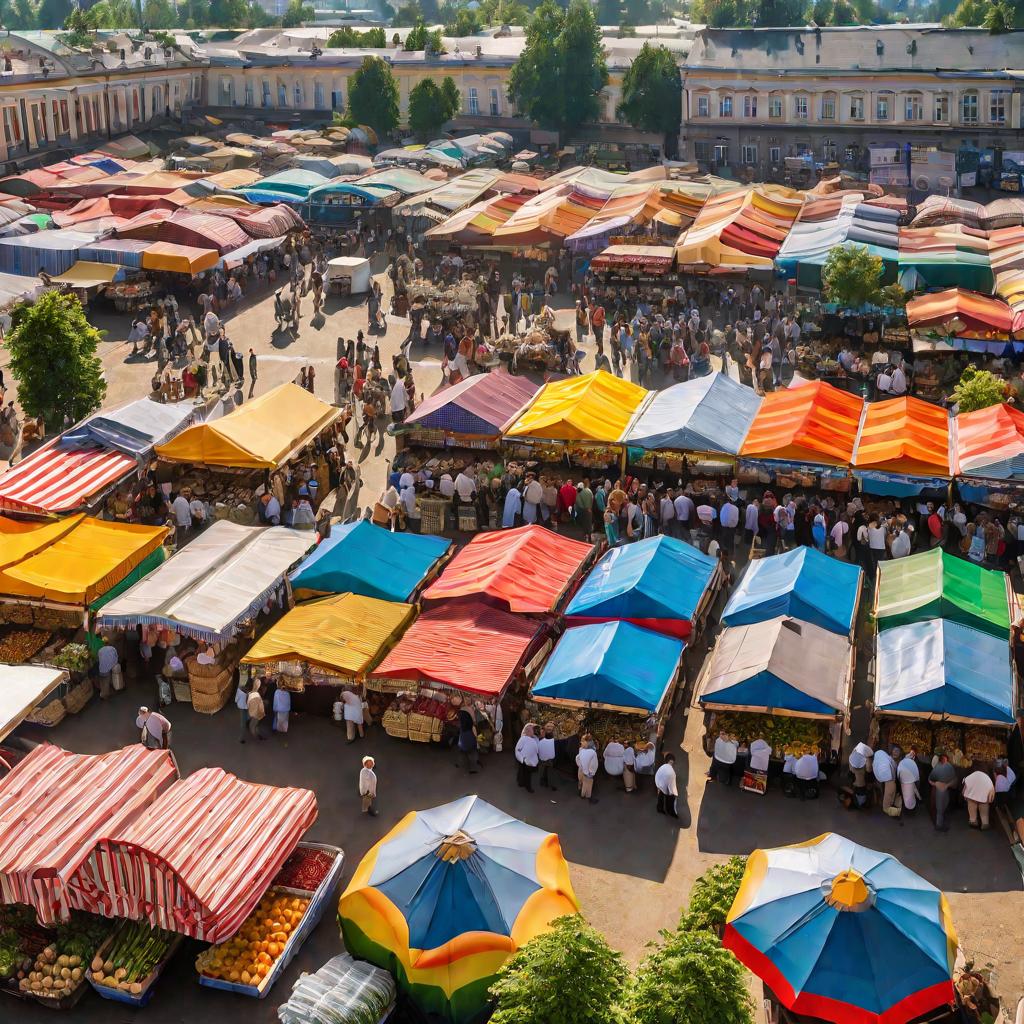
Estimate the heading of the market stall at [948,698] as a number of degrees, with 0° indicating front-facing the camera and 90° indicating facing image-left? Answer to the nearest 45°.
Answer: approximately 0°

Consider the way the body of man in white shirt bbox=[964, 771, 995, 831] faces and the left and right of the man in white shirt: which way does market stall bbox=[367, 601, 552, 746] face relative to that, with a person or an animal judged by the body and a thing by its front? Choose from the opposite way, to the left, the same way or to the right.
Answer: the opposite way

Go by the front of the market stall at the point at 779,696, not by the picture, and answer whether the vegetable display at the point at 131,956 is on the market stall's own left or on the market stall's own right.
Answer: on the market stall's own right

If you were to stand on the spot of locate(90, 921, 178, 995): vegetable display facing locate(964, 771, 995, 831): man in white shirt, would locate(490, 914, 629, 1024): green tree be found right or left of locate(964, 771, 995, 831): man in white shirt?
right

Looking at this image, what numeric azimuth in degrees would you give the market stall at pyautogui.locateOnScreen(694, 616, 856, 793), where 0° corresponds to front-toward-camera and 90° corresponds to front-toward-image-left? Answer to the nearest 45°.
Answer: approximately 0°

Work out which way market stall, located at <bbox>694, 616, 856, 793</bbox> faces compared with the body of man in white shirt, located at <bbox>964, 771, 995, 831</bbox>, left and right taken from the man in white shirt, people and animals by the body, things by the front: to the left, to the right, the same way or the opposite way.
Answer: the opposite way

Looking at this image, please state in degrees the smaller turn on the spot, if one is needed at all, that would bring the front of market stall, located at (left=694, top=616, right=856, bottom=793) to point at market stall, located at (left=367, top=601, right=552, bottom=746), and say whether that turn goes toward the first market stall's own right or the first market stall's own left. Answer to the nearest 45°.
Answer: approximately 90° to the first market stall's own right

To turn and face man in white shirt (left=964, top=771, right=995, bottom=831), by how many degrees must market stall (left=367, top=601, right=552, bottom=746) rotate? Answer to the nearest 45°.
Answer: approximately 45° to its left

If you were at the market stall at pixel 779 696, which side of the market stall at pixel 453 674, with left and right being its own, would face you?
left

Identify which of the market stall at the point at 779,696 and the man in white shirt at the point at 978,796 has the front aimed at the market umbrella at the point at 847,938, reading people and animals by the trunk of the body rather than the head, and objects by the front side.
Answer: the market stall

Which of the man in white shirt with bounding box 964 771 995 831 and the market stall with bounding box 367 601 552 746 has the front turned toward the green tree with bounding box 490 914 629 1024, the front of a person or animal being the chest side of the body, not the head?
the market stall
